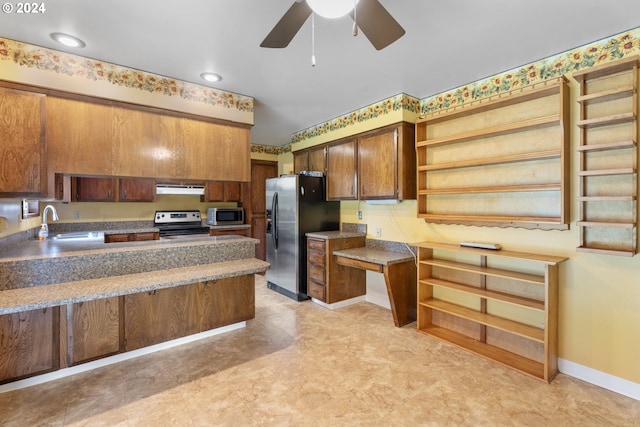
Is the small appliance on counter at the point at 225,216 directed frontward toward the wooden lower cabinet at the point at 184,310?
yes

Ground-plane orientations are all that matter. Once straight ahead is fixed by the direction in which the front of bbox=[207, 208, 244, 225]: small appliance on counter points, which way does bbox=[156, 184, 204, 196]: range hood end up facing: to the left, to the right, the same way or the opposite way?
the same way

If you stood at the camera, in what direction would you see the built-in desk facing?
facing the viewer and to the left of the viewer

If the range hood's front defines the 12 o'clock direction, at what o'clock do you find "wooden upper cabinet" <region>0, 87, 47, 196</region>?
The wooden upper cabinet is roughly at 1 o'clock from the range hood.

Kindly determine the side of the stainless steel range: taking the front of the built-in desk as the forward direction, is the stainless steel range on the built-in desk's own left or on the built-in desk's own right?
on the built-in desk's own right

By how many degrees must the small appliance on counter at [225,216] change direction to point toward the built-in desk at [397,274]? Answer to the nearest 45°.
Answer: approximately 45° to its left

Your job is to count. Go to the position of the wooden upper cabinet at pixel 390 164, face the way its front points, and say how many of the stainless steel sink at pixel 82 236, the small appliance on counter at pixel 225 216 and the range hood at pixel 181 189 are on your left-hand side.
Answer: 0

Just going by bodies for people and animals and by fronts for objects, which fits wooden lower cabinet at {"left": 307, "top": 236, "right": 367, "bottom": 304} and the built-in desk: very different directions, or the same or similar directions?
same or similar directions

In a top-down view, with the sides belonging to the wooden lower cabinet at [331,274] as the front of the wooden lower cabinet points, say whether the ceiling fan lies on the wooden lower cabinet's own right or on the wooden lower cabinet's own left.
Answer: on the wooden lower cabinet's own left

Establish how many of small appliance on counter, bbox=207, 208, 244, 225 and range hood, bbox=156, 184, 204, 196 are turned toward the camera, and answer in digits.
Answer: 2

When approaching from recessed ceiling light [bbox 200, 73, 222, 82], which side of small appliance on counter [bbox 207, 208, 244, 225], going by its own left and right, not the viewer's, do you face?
front

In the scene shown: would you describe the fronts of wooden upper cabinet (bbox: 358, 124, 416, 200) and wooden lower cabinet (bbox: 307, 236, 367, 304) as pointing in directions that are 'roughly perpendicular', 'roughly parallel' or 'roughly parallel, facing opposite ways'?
roughly parallel

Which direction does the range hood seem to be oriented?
toward the camera

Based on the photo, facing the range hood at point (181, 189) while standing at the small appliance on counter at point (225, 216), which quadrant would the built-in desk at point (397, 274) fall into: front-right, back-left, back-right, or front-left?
back-left

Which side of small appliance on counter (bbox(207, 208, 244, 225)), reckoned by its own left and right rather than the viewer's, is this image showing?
front

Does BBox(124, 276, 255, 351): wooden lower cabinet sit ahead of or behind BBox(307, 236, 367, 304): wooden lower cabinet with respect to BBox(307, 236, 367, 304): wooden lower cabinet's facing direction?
ahead
